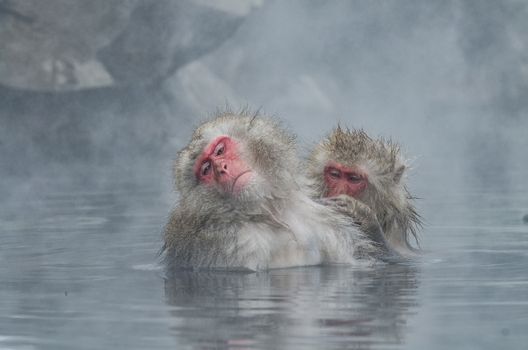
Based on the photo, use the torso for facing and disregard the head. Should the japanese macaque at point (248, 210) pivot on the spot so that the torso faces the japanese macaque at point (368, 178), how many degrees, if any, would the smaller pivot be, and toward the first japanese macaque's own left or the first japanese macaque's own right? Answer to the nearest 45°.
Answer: approximately 135° to the first japanese macaque's own left

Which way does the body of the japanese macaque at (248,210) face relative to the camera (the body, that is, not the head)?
toward the camera

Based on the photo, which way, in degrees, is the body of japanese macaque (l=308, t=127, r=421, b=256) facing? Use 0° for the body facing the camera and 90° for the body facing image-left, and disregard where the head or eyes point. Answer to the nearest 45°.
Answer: approximately 45°

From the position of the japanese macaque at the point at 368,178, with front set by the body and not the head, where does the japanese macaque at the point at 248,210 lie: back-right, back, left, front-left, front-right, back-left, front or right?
front

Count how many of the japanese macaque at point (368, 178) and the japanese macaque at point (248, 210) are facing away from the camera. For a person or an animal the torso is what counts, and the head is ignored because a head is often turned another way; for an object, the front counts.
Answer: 0
